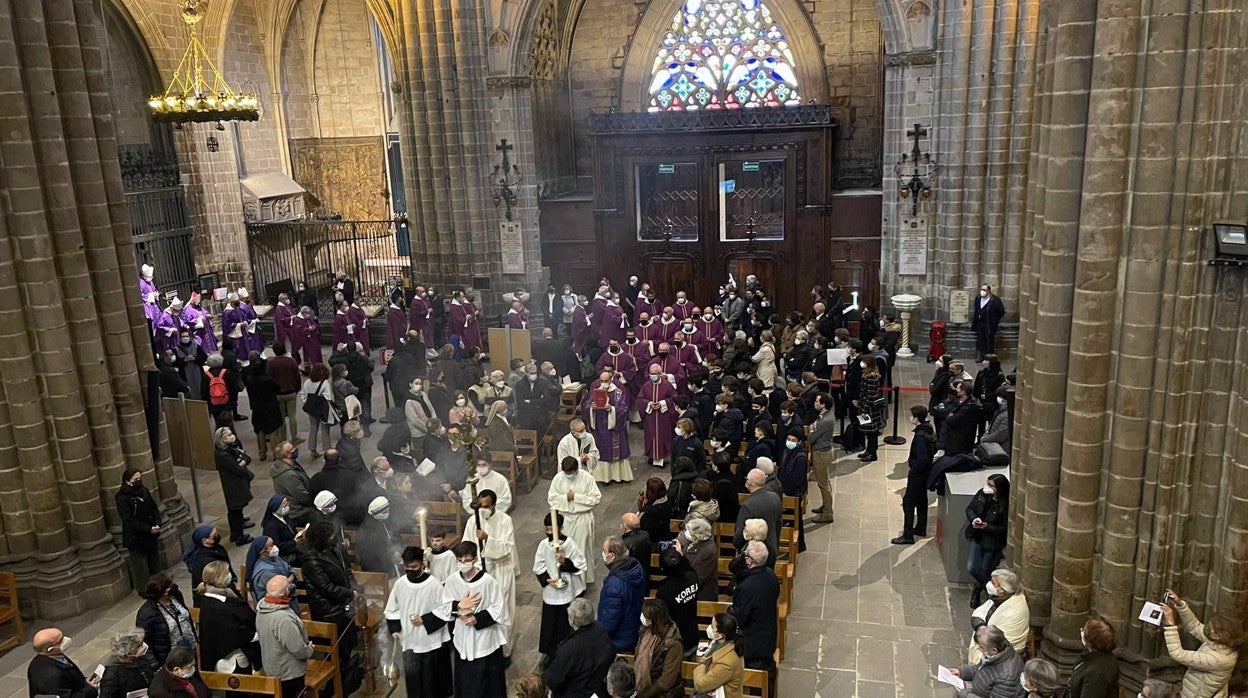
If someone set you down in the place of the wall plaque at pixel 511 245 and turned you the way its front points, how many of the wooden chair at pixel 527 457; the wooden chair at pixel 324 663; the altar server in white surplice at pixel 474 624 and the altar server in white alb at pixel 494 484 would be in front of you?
4

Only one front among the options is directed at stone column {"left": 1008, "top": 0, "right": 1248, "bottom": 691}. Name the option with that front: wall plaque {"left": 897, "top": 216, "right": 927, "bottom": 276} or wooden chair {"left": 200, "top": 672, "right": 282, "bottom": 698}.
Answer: the wall plaque

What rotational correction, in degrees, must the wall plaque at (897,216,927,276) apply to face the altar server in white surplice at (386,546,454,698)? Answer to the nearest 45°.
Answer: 0° — it already faces them

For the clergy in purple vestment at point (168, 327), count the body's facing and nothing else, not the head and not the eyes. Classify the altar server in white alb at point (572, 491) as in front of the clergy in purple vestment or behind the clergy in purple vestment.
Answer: in front

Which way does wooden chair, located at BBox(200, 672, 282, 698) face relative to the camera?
away from the camera

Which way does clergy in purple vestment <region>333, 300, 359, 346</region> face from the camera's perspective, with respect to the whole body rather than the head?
to the viewer's right

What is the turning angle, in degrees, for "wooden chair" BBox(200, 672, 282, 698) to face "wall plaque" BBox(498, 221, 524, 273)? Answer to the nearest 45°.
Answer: approximately 45° to its right

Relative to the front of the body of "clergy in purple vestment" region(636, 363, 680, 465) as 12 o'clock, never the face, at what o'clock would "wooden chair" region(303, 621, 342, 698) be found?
The wooden chair is roughly at 1 o'clock from the clergy in purple vestment.

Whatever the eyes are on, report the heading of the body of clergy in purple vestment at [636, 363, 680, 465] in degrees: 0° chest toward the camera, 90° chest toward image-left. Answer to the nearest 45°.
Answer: approximately 0°

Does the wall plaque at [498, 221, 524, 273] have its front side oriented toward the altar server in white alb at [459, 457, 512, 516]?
yes
